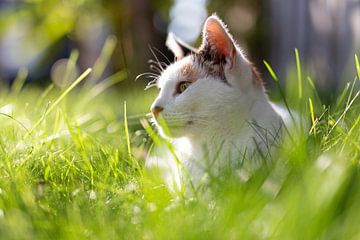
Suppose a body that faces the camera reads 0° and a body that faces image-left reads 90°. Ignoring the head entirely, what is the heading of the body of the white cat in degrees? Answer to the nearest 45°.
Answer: approximately 90°

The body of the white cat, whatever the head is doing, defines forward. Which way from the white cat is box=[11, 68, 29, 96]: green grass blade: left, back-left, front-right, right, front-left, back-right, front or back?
front-right
